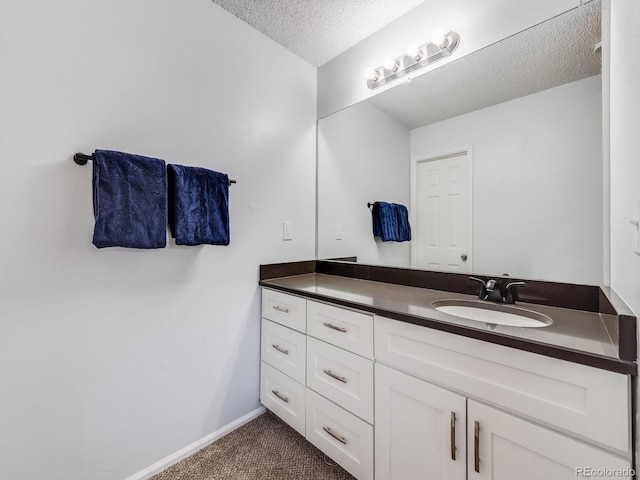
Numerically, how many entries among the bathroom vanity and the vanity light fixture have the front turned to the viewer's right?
0

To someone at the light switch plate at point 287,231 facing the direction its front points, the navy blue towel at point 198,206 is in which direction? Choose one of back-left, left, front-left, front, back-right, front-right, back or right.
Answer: right

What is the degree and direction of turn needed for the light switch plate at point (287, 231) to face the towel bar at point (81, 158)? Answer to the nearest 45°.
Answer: approximately 90° to its right

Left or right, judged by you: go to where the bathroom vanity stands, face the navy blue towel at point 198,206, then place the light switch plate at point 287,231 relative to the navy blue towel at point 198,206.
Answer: right

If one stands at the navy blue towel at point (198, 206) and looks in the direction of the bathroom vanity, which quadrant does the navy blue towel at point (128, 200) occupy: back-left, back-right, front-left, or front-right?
back-right

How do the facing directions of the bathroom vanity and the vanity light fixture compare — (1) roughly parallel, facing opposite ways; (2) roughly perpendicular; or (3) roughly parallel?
roughly parallel

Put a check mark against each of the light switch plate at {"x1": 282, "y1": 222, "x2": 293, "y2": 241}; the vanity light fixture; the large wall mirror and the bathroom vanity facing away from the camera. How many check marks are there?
0

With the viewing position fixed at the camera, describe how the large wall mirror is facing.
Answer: facing the viewer and to the left of the viewer

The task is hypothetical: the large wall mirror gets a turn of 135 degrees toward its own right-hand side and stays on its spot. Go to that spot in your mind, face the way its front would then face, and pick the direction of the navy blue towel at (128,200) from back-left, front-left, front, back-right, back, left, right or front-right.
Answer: back-left

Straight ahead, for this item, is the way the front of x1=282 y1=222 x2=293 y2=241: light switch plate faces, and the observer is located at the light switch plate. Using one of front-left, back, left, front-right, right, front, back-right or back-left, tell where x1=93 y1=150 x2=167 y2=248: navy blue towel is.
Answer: right

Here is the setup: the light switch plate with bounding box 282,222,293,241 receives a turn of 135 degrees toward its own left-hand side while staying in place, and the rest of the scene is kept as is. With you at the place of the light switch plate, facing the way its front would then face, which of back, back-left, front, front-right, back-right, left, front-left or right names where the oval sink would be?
back-right

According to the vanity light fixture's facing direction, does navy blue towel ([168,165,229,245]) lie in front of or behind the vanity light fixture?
in front

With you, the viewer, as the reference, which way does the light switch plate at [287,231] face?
facing the viewer and to the right of the viewer
